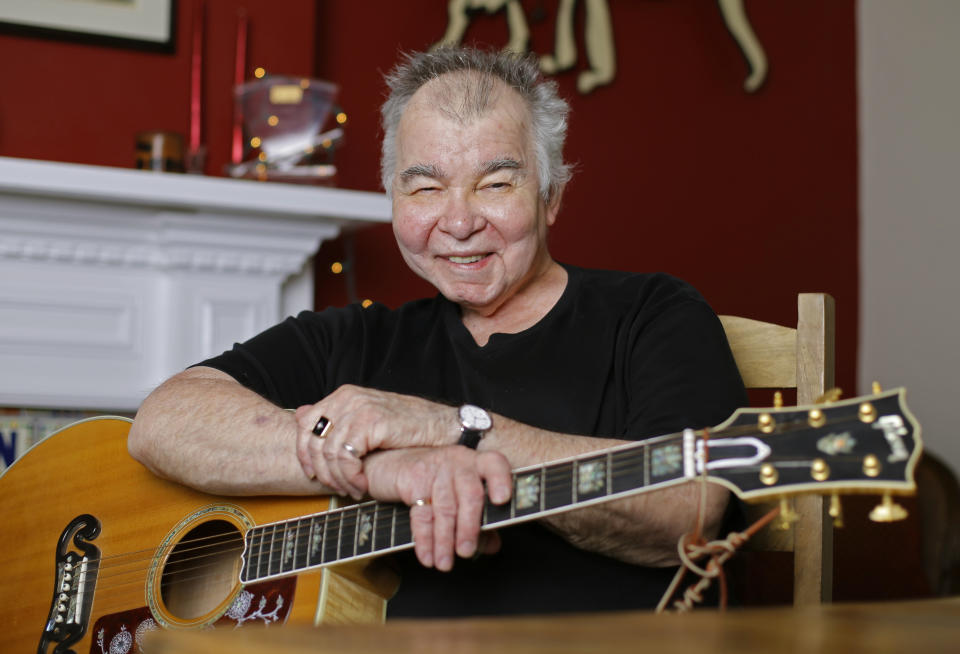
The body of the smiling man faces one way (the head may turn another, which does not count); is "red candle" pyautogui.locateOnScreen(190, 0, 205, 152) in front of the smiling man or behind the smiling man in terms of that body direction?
behind

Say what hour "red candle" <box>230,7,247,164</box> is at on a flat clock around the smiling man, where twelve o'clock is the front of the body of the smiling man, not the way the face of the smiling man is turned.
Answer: The red candle is roughly at 5 o'clock from the smiling man.

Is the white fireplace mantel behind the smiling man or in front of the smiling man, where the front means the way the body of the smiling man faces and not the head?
behind

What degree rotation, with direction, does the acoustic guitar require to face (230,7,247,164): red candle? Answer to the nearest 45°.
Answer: approximately 135° to its right

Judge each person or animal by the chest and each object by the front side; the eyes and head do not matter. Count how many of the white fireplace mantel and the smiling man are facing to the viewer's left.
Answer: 0

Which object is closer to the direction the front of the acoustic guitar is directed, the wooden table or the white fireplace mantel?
the wooden table

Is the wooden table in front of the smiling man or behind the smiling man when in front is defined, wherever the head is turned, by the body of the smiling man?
in front

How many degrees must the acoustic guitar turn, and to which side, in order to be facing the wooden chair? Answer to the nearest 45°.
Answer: approximately 135° to its left

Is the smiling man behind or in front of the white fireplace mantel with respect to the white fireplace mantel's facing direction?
in front

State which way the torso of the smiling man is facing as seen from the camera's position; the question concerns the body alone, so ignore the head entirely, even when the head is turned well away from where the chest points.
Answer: toward the camera

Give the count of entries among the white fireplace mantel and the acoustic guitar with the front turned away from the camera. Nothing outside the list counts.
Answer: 0

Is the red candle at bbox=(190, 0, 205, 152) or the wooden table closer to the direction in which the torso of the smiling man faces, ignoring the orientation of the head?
the wooden table
